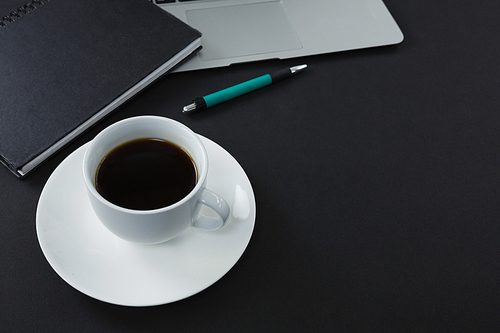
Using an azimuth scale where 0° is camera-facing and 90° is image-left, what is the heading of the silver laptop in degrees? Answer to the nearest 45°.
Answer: approximately 0°
